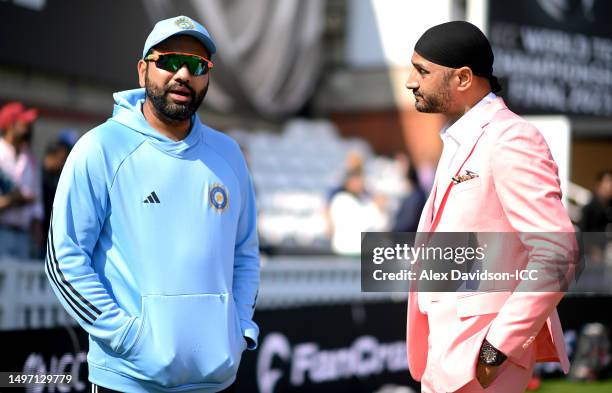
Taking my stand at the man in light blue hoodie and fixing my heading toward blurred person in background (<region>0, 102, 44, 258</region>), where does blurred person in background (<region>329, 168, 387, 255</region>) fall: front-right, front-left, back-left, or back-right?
front-right

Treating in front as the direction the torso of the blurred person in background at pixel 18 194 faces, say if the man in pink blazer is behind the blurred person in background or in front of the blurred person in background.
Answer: in front

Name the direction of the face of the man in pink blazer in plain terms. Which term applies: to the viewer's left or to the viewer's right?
to the viewer's left

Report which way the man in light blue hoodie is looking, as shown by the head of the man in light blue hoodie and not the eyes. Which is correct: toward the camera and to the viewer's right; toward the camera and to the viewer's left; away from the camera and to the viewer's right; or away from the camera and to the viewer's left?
toward the camera and to the viewer's right

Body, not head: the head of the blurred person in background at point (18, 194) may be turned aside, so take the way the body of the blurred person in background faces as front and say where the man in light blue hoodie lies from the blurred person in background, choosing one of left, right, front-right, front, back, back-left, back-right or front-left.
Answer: front-right

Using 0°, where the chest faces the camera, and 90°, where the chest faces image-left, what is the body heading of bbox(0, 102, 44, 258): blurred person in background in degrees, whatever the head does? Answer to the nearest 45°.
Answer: approximately 315°

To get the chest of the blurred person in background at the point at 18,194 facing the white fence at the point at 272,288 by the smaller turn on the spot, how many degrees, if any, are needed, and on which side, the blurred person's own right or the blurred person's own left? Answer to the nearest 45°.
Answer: approximately 45° to the blurred person's own left

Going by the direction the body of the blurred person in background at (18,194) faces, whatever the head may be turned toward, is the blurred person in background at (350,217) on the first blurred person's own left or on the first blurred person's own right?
on the first blurred person's own left
